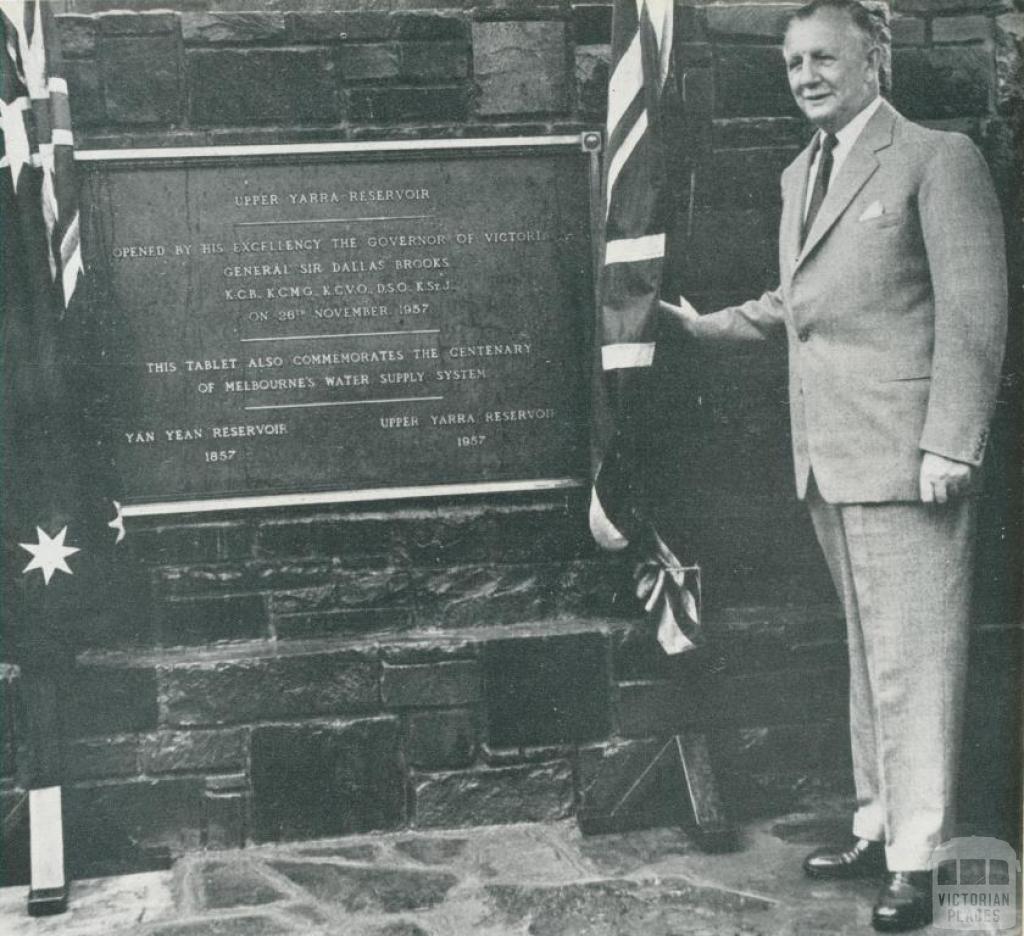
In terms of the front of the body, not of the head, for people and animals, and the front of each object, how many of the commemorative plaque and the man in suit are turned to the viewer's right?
0

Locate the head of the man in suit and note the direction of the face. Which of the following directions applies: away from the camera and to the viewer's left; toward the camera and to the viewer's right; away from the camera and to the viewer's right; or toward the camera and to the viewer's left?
toward the camera and to the viewer's left

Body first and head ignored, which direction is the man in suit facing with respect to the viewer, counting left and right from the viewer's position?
facing the viewer and to the left of the viewer

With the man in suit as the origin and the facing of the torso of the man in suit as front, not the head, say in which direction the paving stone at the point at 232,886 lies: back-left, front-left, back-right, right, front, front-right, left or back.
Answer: front-right

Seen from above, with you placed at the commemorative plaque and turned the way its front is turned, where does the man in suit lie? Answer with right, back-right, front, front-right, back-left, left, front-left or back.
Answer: front-left

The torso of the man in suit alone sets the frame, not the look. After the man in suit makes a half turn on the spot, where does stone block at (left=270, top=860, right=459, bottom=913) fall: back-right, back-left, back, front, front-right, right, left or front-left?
back-left

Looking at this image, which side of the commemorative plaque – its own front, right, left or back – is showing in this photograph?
front

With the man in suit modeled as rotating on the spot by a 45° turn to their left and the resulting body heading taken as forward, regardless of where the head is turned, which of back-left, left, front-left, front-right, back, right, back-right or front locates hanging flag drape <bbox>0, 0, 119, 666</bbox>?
right
